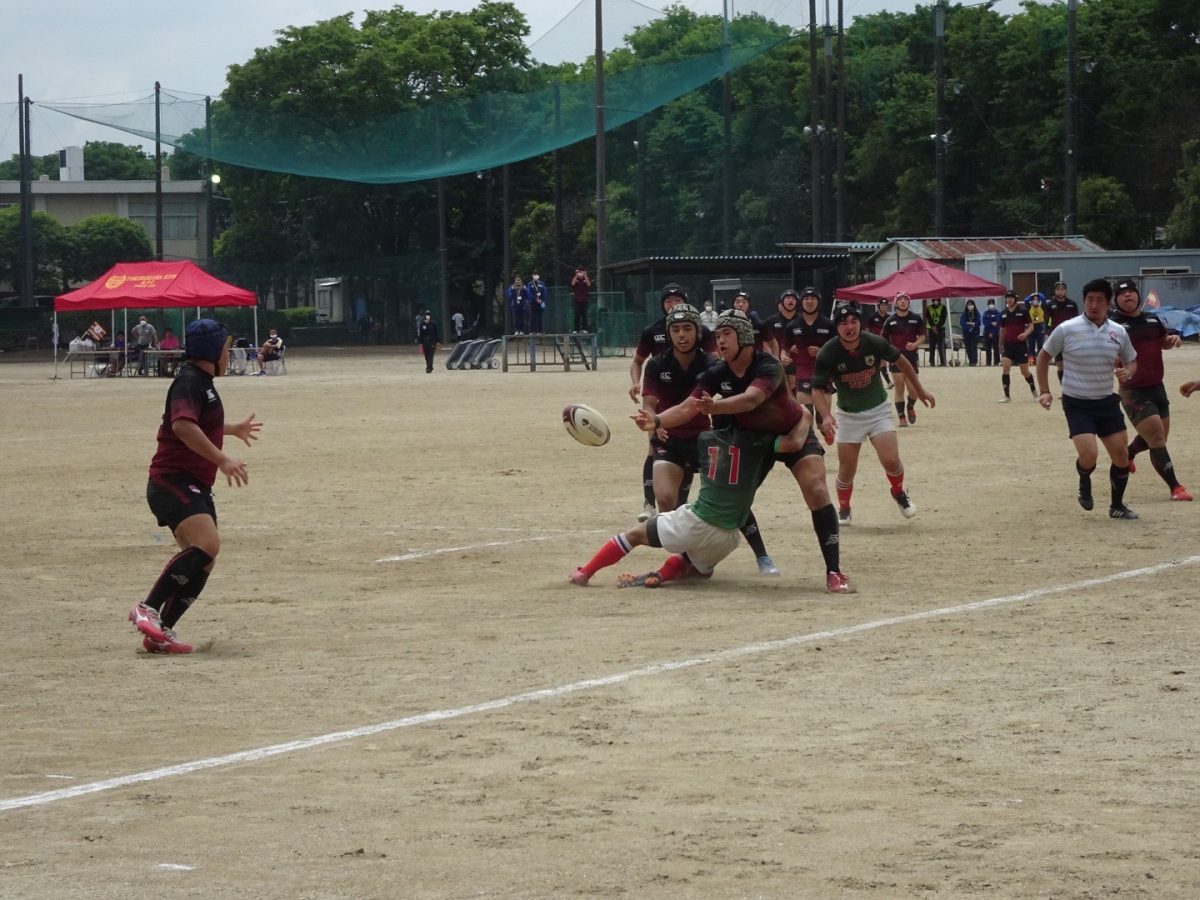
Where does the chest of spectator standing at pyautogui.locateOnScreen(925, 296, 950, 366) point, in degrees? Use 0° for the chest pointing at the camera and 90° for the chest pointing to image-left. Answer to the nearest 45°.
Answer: approximately 0°

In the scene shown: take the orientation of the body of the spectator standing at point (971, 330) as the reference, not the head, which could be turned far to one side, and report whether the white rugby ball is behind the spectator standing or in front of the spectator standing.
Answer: in front

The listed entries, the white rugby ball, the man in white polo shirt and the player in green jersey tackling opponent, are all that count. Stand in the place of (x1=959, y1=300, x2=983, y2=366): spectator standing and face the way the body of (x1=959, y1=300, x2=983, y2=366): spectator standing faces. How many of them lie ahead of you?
3

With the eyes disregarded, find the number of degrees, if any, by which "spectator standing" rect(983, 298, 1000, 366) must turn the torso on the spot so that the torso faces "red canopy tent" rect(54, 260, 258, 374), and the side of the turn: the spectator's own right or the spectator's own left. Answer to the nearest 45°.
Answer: approximately 90° to the spectator's own right

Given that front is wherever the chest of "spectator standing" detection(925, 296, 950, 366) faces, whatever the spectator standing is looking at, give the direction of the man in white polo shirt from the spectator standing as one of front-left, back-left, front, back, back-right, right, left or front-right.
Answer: front

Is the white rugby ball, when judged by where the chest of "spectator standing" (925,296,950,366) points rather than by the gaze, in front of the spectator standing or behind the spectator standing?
in front

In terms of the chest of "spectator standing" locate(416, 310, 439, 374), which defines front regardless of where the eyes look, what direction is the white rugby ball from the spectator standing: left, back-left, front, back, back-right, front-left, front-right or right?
front

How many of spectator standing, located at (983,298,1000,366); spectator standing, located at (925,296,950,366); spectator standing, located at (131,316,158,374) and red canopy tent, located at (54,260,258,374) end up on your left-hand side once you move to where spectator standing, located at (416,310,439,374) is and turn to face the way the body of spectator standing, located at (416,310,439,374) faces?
2

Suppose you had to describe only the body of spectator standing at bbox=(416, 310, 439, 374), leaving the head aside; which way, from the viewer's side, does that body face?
toward the camera

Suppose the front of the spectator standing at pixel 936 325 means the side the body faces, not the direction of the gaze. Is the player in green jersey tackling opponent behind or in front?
in front

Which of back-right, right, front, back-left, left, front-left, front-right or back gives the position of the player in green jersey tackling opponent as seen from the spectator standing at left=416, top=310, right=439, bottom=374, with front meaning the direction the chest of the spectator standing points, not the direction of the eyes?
front

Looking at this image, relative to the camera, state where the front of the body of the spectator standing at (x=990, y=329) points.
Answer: toward the camera
